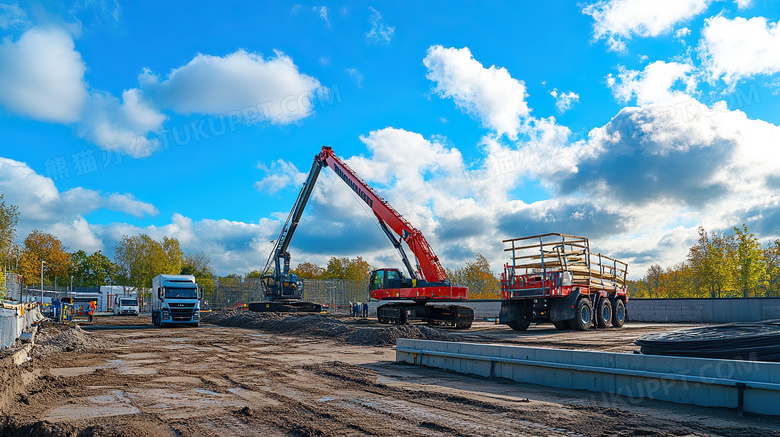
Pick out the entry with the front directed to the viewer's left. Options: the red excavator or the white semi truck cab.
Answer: the red excavator

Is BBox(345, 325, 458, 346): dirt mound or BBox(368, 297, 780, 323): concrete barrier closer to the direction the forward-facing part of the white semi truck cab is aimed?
the dirt mound

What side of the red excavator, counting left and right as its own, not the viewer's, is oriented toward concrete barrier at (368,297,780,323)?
back

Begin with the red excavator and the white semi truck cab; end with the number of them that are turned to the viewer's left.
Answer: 1

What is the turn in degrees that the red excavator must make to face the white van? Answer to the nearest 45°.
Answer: approximately 45° to its right

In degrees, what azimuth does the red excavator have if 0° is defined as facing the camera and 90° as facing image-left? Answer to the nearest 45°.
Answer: approximately 90°

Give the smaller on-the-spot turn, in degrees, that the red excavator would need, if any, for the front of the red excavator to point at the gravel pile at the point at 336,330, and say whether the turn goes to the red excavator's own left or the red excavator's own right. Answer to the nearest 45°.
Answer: approximately 45° to the red excavator's own left

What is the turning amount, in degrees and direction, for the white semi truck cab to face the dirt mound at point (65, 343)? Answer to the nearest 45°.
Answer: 0° — it already faces it

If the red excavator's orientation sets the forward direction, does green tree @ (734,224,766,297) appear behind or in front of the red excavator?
behind

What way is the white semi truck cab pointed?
toward the camera

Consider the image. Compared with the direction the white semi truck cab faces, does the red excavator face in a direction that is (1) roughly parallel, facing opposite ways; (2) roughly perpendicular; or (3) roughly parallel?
roughly perpendicular

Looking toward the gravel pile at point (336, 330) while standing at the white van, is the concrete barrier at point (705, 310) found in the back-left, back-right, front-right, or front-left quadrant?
front-left

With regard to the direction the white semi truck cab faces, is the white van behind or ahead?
behind
